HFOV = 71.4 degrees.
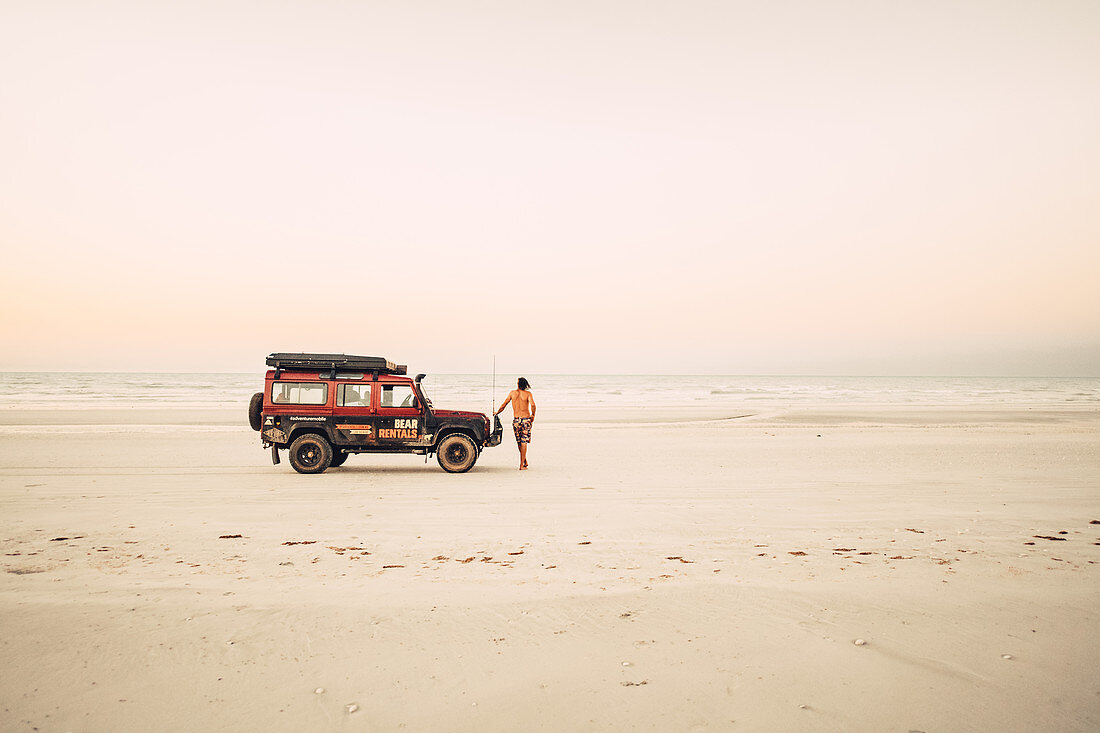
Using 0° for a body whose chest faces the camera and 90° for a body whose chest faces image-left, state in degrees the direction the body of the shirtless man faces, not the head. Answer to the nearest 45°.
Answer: approximately 180°

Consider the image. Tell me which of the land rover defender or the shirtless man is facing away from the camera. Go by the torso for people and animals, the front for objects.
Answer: the shirtless man

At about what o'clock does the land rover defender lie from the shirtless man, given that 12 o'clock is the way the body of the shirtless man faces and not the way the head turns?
The land rover defender is roughly at 9 o'clock from the shirtless man.

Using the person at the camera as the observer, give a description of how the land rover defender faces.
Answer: facing to the right of the viewer

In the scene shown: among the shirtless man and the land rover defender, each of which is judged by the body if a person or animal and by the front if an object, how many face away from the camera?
1

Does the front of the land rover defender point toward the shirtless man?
yes

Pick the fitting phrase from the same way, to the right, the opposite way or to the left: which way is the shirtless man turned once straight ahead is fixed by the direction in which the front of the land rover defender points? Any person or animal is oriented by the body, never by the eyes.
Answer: to the left
